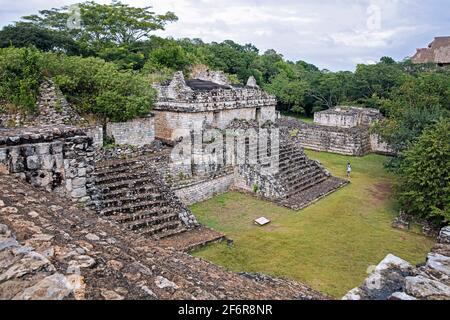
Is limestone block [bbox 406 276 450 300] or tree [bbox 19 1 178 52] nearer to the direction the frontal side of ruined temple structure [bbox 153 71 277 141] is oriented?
the limestone block

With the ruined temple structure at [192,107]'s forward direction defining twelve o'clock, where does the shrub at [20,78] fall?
The shrub is roughly at 3 o'clock from the ruined temple structure.

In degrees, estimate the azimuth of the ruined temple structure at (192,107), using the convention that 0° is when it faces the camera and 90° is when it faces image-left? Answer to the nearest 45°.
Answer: approximately 315°

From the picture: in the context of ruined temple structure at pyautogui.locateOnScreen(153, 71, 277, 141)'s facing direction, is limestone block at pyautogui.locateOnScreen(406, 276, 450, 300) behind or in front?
in front

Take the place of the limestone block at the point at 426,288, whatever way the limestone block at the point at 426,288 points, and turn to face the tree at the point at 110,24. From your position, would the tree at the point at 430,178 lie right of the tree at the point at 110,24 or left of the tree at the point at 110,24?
right

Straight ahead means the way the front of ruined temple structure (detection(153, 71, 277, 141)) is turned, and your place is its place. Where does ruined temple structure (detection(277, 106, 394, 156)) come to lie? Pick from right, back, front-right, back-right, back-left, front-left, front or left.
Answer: left

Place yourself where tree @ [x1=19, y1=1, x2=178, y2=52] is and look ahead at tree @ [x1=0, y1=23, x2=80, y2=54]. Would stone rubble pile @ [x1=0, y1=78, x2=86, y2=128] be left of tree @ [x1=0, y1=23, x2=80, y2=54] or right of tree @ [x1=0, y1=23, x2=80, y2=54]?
left

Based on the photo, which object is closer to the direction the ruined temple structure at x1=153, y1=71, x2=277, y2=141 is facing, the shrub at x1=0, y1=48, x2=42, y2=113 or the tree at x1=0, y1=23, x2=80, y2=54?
the shrub

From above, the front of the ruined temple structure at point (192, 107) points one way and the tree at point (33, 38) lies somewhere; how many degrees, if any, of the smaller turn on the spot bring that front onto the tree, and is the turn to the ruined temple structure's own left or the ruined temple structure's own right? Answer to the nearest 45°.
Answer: approximately 180°

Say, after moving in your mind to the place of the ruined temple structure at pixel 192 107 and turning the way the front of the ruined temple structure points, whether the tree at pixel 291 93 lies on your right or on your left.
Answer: on your left
